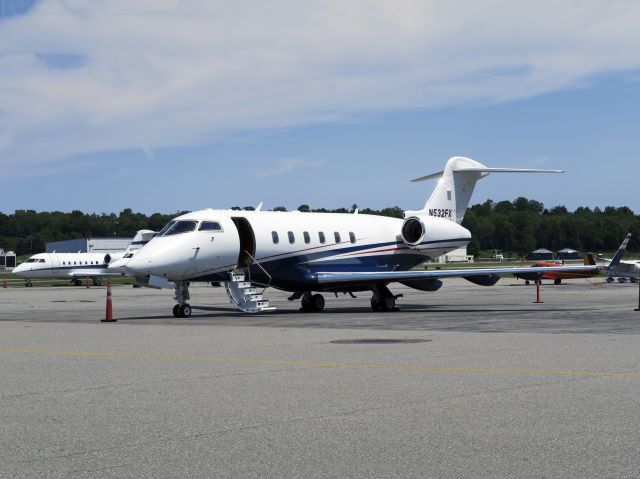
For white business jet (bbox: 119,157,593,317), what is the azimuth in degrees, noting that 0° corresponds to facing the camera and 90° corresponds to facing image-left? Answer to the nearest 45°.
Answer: approximately 45°
